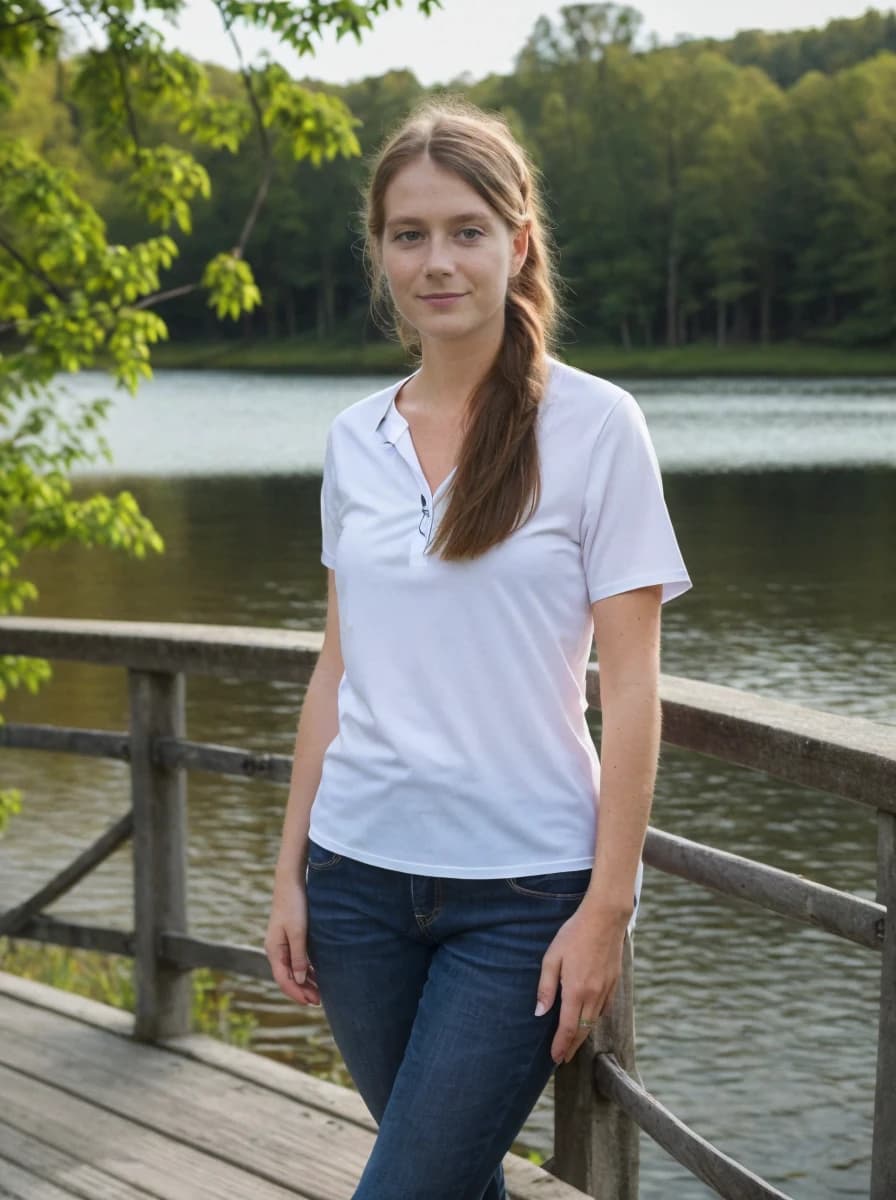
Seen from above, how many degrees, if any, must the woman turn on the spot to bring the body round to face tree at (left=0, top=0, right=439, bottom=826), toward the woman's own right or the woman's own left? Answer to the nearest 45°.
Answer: approximately 135° to the woman's own right

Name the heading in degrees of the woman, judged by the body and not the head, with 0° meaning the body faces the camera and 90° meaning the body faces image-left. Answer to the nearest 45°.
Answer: approximately 45°
